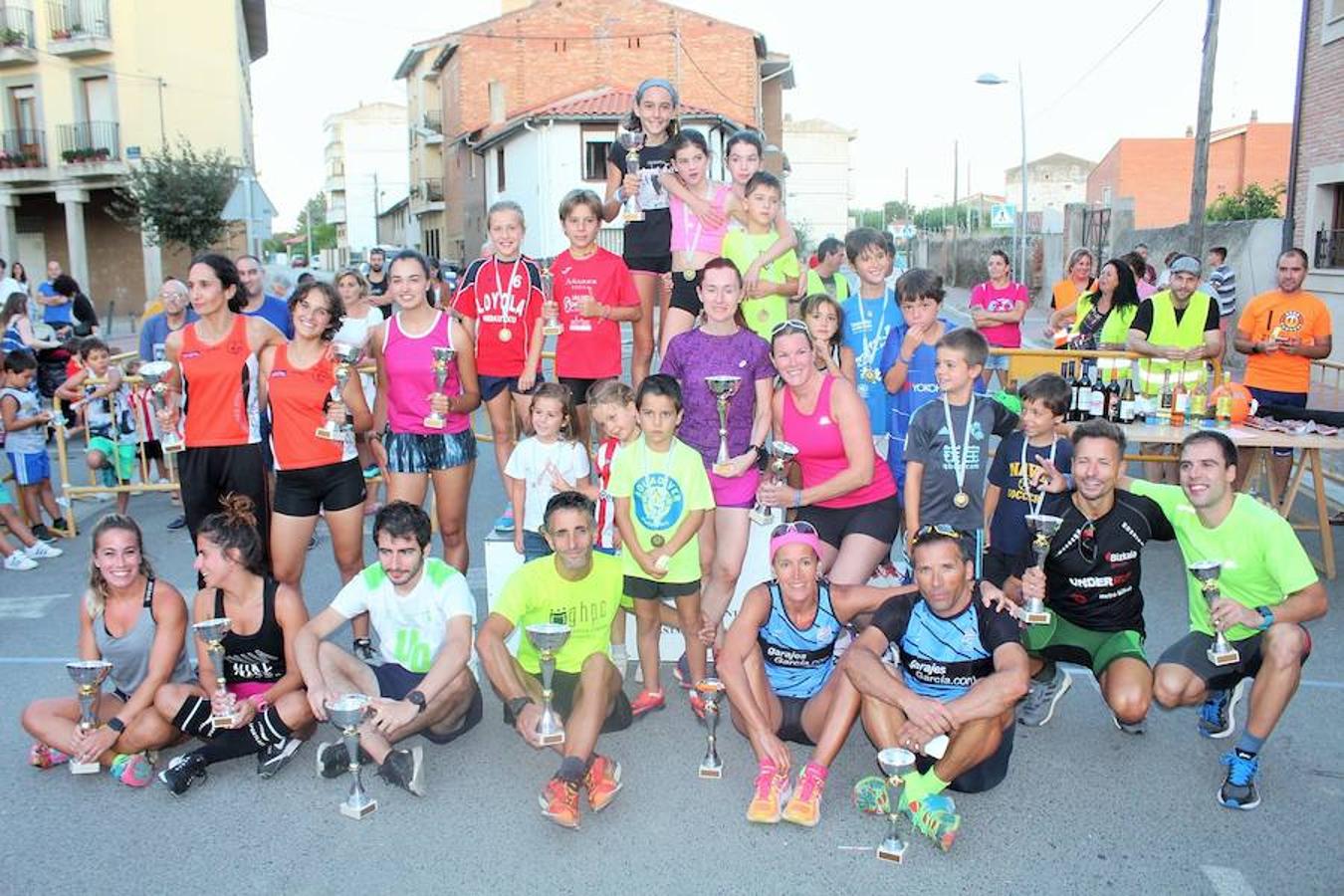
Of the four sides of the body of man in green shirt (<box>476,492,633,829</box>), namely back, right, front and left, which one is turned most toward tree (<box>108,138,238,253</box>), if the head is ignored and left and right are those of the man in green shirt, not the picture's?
back

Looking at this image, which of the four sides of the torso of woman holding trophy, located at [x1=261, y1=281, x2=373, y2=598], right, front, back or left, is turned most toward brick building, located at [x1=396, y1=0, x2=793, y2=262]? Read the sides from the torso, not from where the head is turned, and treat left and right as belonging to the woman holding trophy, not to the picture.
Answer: back

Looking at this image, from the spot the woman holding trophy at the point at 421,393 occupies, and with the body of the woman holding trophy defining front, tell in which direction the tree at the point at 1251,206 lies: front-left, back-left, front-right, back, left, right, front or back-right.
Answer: back-left

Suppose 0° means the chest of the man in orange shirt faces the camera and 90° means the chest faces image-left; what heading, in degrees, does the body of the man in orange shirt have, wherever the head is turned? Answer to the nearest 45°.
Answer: approximately 0°

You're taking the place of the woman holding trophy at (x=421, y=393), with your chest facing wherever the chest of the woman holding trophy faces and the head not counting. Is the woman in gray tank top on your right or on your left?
on your right

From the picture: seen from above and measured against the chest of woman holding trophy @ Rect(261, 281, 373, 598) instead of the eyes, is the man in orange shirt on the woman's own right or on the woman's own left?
on the woman's own left

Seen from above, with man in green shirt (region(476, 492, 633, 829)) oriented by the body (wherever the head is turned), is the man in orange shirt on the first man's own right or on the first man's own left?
on the first man's own left

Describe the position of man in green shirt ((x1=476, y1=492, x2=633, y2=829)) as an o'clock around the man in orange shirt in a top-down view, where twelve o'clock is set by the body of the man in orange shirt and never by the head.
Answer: The man in green shirt is roughly at 1 o'clock from the man in orange shirt.

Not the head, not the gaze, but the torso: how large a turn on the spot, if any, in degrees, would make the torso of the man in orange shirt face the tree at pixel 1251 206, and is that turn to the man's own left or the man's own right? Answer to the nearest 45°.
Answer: approximately 180°

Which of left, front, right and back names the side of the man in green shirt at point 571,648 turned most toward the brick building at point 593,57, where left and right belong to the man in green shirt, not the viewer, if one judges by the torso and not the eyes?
back

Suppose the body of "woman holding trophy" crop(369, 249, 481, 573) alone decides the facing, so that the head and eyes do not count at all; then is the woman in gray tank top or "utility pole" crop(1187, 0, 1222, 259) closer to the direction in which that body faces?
the woman in gray tank top
